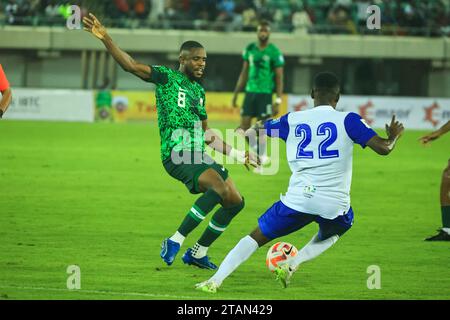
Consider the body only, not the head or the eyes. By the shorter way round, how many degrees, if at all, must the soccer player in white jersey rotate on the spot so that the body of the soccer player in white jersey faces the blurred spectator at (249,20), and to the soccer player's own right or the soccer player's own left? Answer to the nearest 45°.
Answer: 0° — they already face them

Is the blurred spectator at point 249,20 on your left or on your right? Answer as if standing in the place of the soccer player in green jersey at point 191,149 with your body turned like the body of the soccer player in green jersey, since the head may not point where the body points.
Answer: on your left

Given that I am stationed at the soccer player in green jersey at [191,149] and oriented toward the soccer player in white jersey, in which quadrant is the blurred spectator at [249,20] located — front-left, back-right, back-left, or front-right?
back-left

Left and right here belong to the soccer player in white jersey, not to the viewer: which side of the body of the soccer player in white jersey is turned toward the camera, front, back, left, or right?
back

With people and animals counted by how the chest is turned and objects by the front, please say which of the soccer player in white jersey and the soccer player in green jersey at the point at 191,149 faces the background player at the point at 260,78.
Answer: the soccer player in white jersey

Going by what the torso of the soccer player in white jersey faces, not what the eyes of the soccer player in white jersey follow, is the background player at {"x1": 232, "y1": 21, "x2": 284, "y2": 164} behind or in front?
in front

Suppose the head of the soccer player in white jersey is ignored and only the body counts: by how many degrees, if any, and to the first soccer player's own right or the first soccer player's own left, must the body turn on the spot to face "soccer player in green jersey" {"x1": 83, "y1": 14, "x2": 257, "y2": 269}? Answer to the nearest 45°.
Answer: approximately 45° to the first soccer player's own left

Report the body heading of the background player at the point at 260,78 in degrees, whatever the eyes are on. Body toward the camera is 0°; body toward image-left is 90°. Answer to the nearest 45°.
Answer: approximately 0°

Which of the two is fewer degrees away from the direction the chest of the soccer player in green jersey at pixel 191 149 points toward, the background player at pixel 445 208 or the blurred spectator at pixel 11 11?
the background player
